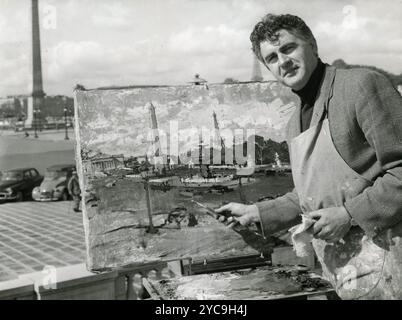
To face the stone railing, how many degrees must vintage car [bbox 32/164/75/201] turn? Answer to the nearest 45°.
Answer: approximately 45° to its left

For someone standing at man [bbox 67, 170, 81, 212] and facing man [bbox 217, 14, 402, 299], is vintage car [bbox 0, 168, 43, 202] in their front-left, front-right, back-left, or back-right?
back-right

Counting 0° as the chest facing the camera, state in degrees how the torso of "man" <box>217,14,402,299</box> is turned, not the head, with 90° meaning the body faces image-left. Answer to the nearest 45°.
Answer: approximately 45°

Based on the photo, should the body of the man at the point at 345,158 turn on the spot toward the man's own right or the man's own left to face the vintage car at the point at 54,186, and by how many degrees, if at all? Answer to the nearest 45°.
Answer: approximately 90° to the man's own right

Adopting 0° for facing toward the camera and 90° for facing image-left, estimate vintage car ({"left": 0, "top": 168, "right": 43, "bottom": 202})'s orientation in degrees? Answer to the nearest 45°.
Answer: approximately 45°

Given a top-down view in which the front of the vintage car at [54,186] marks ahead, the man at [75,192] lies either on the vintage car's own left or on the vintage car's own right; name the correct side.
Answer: on the vintage car's own left

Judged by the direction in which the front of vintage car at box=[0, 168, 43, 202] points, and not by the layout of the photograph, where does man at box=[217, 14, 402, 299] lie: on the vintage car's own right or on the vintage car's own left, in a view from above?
on the vintage car's own left
